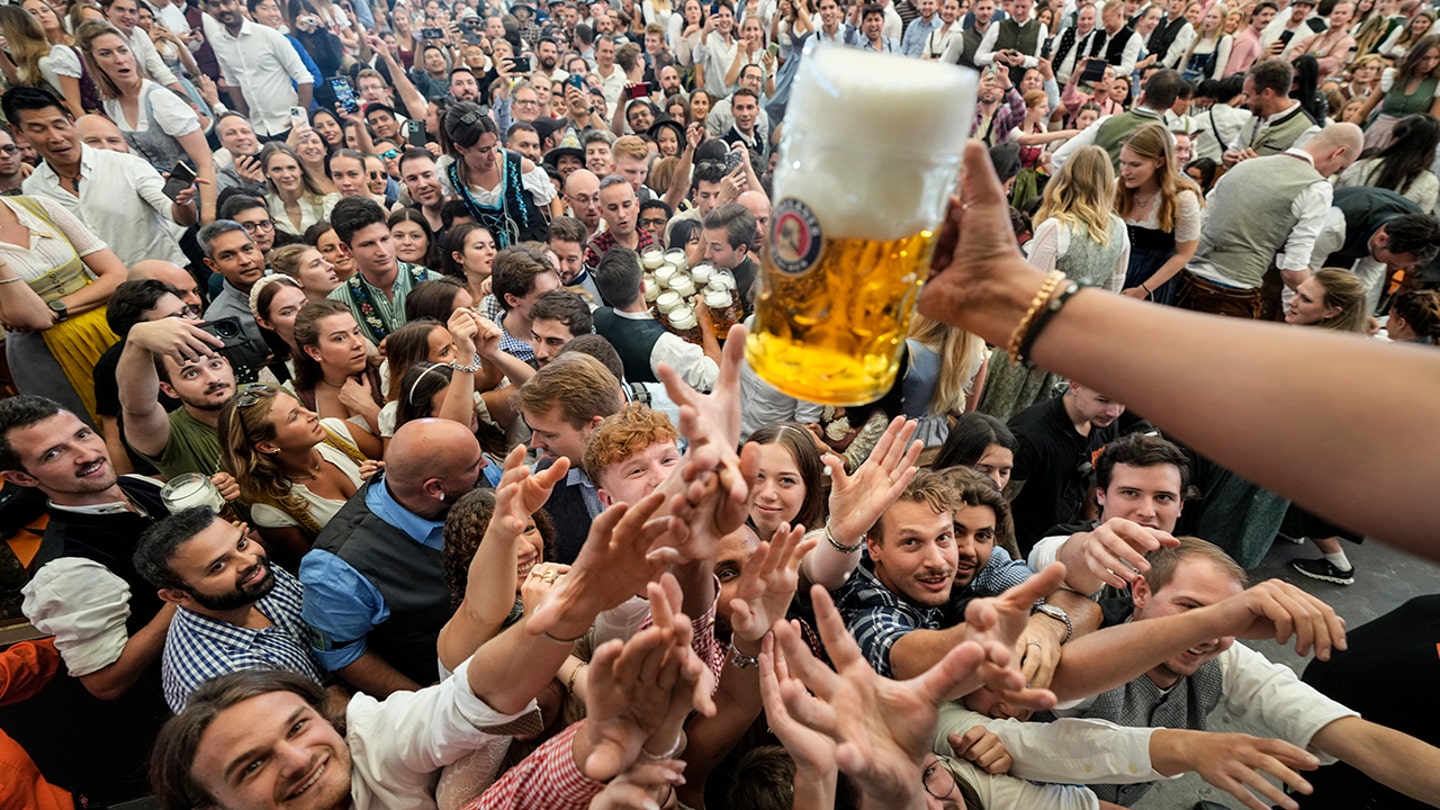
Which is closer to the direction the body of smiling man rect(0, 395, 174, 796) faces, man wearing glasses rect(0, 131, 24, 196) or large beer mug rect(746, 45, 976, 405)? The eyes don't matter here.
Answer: the large beer mug

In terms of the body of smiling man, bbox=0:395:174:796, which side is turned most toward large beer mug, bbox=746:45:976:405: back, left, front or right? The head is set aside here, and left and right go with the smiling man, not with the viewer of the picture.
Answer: front

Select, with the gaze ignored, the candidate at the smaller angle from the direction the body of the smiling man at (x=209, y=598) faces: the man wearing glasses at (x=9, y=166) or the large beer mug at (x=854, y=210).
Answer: the large beer mug

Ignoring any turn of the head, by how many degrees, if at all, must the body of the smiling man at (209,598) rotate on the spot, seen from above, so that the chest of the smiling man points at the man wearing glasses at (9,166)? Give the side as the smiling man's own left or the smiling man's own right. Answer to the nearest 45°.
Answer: approximately 135° to the smiling man's own left

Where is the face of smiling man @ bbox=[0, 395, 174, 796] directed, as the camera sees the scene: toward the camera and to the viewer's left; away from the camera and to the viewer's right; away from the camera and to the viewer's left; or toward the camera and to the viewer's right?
toward the camera and to the viewer's right

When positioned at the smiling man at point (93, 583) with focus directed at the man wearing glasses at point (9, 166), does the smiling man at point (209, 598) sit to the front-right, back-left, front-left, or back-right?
back-right

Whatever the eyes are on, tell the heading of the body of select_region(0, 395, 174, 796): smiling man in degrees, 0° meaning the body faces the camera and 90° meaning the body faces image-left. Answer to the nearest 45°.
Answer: approximately 315°

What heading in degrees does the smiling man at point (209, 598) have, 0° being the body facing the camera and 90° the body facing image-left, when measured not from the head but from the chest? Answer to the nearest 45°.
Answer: approximately 315°

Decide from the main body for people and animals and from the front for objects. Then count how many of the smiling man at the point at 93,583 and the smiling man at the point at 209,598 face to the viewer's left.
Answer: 0

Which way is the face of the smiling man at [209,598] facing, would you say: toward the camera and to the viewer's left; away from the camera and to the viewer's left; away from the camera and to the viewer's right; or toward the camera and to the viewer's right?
toward the camera and to the viewer's right
